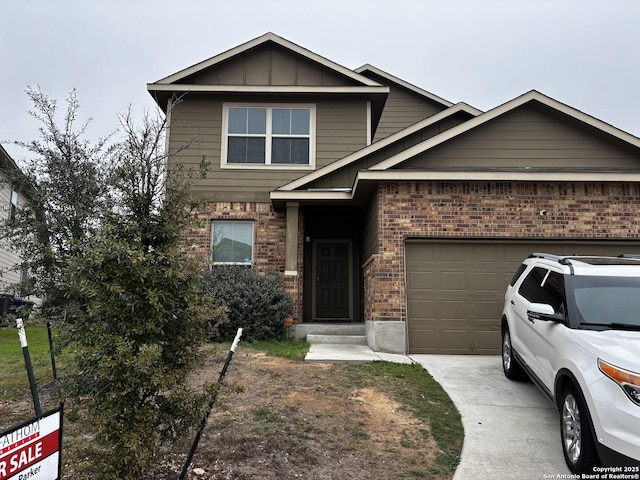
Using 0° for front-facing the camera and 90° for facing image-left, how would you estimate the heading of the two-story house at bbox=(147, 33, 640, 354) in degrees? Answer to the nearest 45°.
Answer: approximately 0°

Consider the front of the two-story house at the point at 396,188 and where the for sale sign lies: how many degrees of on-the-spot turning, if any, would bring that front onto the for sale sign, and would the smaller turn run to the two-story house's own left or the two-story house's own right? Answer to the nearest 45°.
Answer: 0° — it already faces it

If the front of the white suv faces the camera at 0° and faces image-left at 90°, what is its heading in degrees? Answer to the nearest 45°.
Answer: approximately 315°

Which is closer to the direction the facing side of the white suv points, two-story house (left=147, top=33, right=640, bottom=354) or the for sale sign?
the for sale sign

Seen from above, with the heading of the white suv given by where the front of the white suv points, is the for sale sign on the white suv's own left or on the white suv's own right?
on the white suv's own right

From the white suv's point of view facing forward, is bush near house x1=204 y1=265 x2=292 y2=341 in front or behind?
behind
